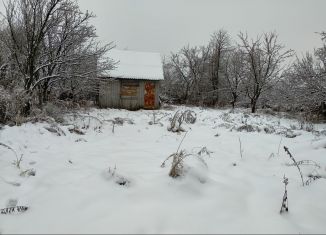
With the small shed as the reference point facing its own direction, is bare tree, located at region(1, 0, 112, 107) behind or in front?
in front

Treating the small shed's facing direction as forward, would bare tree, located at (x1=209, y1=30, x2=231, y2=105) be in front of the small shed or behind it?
behind

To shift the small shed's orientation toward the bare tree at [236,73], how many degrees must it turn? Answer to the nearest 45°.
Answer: approximately 135° to its left

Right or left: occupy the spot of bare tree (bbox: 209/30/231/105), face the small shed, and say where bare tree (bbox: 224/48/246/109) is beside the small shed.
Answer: left

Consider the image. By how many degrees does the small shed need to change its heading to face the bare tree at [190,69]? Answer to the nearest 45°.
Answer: approximately 135° to its left

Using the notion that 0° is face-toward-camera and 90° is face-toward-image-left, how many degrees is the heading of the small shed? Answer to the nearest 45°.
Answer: approximately 0°
